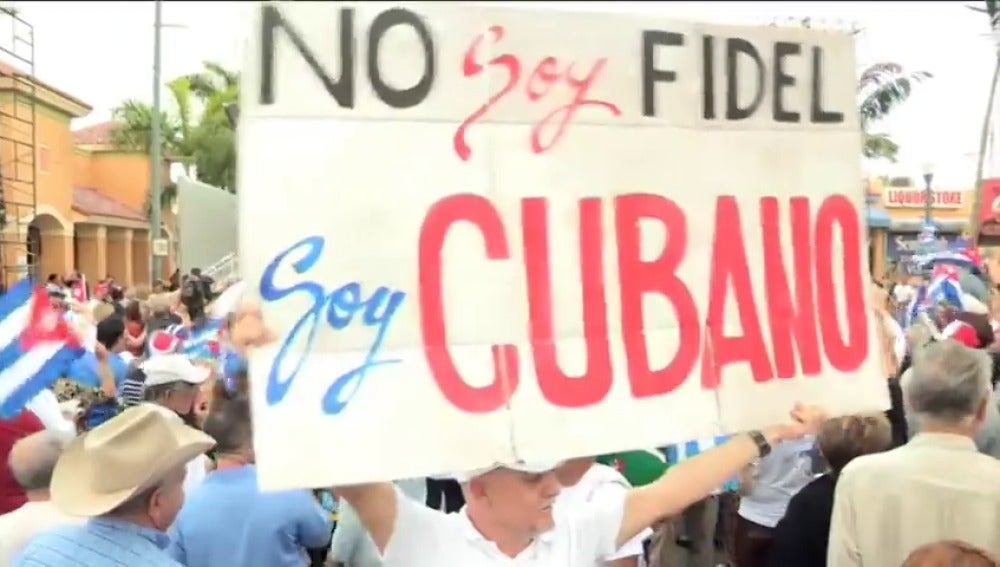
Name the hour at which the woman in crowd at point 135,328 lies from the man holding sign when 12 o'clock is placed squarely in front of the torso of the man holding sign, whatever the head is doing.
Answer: The woman in crowd is roughly at 5 o'clock from the man holding sign.

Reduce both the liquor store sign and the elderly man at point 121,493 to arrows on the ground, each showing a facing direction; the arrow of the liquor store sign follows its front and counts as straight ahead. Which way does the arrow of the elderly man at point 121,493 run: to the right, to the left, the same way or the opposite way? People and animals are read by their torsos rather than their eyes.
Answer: the opposite way

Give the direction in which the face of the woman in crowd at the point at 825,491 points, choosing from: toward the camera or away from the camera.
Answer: away from the camera

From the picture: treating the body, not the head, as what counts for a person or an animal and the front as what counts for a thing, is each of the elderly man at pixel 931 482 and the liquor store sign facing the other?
yes

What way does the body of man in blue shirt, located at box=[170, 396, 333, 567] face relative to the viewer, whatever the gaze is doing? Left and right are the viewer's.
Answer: facing away from the viewer

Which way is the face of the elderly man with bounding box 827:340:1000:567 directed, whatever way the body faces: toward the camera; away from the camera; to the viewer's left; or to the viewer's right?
away from the camera

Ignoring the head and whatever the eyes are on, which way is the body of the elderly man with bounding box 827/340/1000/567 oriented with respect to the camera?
away from the camera

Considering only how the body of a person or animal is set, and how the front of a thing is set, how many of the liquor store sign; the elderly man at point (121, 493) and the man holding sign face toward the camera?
2

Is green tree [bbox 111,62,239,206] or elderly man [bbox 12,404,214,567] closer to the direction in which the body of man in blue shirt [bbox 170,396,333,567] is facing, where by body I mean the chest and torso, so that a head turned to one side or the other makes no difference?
the green tree

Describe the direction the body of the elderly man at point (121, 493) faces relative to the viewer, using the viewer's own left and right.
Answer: facing away from the viewer and to the right of the viewer

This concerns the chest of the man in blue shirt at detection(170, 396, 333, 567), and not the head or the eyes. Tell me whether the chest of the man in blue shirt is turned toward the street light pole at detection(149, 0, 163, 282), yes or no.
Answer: yes
